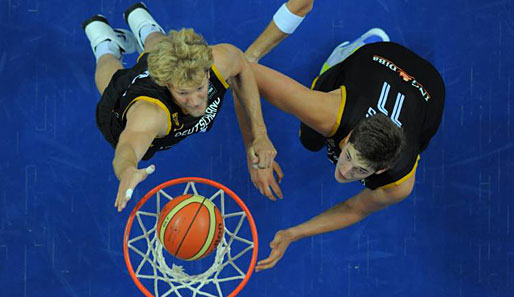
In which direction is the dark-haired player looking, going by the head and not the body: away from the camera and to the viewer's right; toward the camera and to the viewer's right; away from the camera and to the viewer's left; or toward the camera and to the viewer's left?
toward the camera and to the viewer's left

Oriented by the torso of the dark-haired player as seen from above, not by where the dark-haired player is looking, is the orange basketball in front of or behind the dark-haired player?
in front

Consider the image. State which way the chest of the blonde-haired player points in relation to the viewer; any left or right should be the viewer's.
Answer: facing the viewer and to the right of the viewer

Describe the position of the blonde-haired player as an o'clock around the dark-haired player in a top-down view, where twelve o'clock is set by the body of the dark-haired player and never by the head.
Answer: The blonde-haired player is roughly at 1 o'clock from the dark-haired player.
